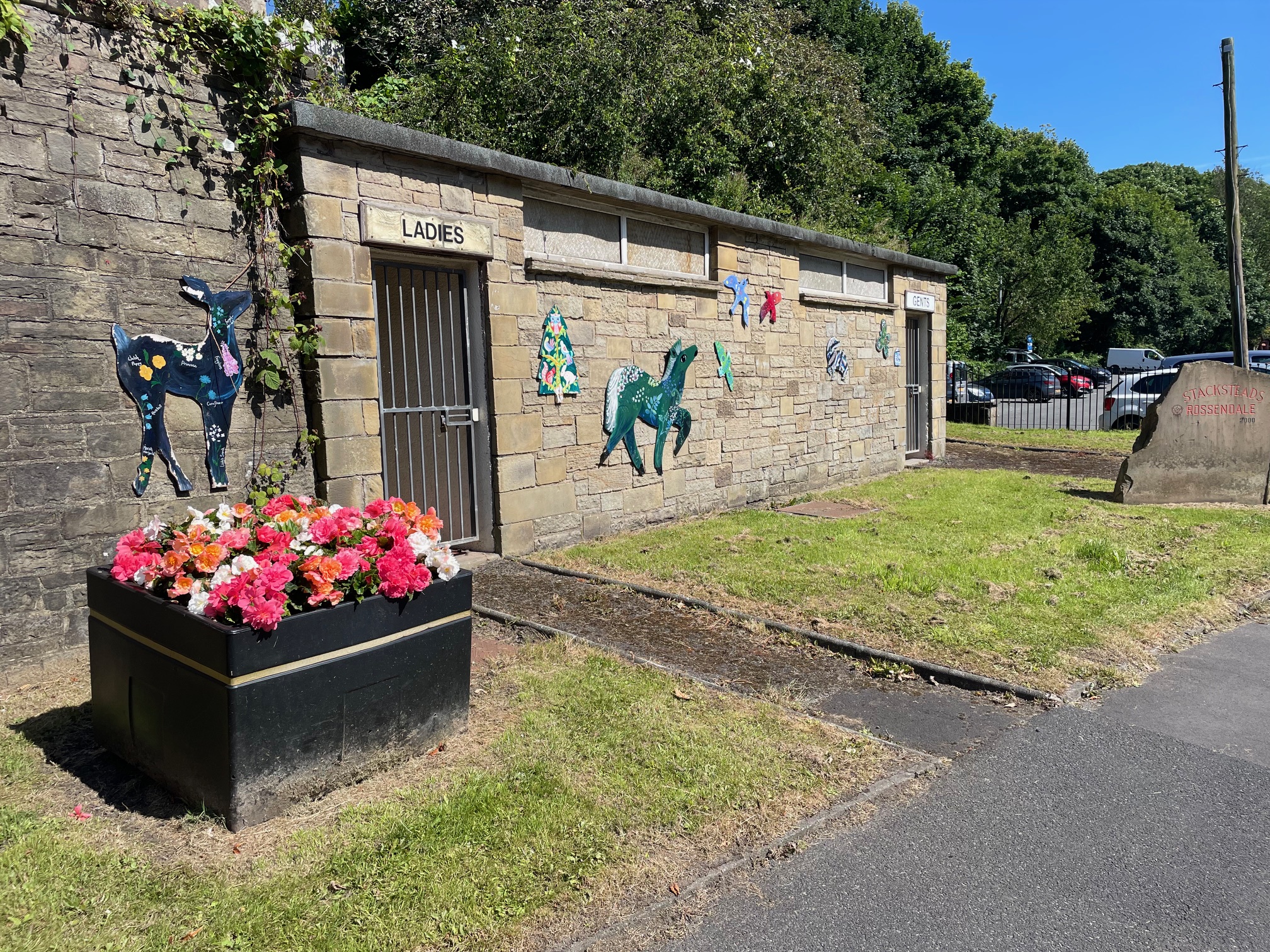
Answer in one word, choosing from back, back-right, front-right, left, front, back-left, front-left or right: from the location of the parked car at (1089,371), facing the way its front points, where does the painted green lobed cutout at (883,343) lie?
front-right

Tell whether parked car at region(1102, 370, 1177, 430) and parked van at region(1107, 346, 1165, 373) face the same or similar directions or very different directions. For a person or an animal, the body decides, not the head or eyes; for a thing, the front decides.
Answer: same or similar directions

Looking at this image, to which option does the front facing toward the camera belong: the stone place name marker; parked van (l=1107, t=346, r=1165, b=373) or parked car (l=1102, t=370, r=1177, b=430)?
the stone place name marker

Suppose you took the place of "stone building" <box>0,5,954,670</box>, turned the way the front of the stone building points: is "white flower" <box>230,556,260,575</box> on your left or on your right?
on your right

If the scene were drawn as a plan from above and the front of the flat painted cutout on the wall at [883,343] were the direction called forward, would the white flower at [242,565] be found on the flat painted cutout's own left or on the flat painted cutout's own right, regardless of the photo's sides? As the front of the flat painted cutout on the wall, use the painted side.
on the flat painted cutout's own right

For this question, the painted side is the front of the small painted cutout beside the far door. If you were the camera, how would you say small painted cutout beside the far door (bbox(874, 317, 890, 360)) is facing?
facing the viewer and to the right of the viewer

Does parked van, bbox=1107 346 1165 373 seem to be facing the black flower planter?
no

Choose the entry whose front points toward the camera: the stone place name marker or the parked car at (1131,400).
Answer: the stone place name marker

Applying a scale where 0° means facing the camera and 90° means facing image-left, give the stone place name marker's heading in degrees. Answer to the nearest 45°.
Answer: approximately 0°
